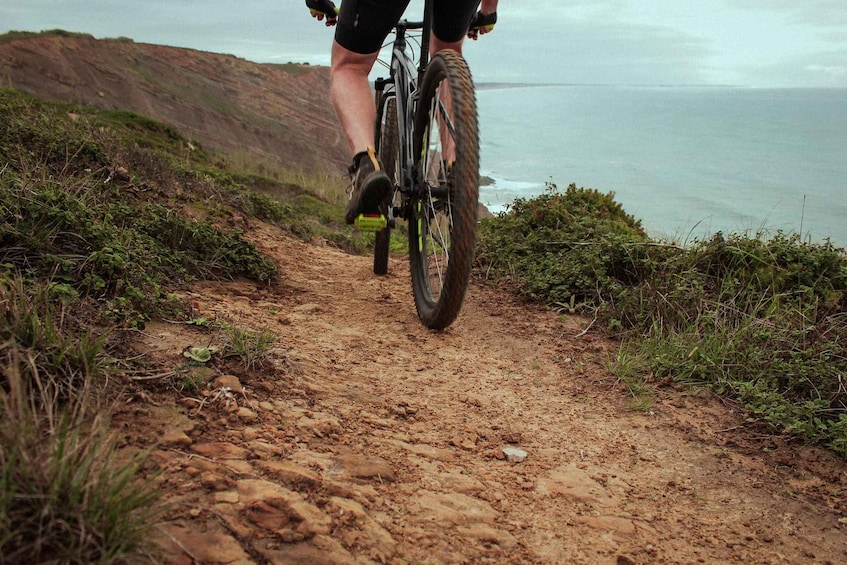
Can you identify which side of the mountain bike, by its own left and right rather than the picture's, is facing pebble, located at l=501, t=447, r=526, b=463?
back

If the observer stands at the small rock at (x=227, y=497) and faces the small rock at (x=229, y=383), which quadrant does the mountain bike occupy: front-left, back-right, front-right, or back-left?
front-right

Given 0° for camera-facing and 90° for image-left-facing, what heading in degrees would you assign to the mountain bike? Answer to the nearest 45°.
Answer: approximately 180°

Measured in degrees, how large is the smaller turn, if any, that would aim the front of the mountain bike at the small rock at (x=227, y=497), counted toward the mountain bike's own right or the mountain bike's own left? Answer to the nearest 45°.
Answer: approximately 180°

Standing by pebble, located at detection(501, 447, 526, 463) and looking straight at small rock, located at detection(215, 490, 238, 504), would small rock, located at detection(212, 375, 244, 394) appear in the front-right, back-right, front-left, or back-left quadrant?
front-right

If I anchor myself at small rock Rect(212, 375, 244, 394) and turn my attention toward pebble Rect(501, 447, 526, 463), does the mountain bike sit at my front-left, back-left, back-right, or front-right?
front-left

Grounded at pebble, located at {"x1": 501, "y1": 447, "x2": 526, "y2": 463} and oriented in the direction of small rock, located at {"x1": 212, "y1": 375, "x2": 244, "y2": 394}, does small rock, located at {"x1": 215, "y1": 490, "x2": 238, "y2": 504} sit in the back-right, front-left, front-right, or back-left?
front-left

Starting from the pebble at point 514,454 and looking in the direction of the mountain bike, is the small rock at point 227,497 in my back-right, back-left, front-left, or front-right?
back-left

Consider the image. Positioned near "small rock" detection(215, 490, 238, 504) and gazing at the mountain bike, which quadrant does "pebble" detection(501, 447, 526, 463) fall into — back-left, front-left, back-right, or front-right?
front-right
